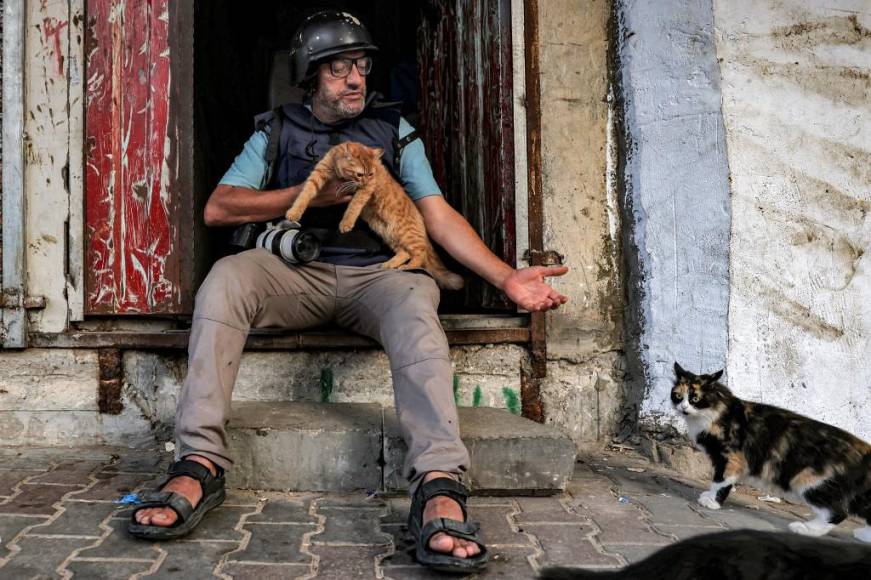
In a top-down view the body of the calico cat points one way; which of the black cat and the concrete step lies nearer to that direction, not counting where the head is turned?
the concrete step

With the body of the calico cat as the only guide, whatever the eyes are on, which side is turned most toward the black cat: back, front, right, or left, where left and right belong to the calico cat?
left

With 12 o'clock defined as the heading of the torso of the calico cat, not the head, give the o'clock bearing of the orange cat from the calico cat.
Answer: The orange cat is roughly at 12 o'clock from the calico cat.

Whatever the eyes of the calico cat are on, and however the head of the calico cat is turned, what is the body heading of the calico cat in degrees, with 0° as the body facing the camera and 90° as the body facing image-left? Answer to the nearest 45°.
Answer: approximately 90°
